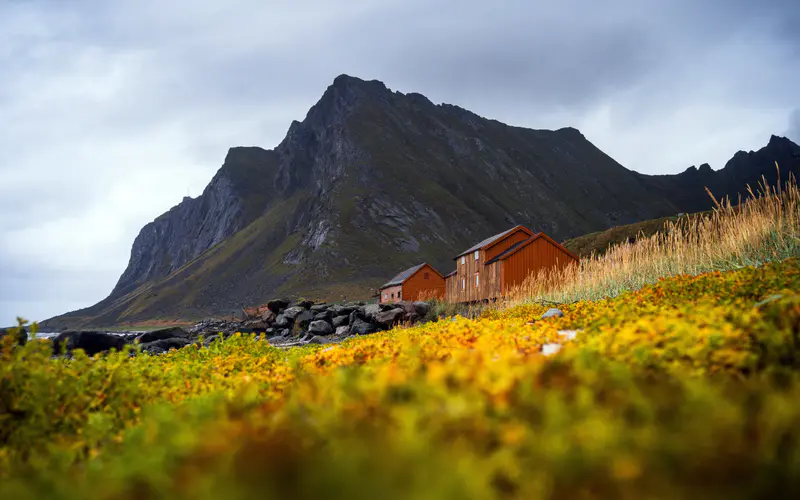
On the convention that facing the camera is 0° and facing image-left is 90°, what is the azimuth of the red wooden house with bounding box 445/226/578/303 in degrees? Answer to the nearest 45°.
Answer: approximately 45°

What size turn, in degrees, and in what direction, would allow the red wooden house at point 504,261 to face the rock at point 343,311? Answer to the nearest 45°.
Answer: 0° — it already faces it

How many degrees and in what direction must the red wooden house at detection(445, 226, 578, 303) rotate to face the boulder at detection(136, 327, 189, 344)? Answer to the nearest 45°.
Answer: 0° — it already faces it

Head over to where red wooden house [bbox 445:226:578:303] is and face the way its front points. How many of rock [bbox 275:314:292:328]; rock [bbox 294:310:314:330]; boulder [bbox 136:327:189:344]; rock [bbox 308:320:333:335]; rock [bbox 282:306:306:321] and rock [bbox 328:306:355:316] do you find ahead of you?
6

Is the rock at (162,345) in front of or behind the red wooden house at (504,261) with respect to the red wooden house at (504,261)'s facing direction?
in front

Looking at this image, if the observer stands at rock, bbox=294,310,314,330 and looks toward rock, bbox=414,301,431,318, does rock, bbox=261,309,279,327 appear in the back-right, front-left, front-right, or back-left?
back-left

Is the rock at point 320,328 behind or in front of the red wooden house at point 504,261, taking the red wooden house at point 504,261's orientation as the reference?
in front

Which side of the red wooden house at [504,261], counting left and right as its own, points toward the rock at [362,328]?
front

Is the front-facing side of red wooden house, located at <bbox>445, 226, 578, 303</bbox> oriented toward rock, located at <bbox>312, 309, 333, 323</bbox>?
yes

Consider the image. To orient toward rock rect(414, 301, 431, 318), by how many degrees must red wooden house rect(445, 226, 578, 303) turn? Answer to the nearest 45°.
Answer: approximately 45° to its left
